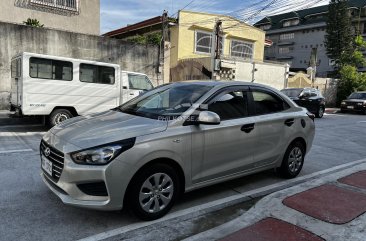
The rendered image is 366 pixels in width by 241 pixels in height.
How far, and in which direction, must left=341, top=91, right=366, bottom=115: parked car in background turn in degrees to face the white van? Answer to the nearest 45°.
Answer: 0° — it already faces it

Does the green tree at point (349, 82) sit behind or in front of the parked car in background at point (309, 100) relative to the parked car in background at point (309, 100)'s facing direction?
behind

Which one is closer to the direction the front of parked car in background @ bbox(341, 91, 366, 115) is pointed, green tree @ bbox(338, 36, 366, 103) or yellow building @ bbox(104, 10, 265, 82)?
the yellow building

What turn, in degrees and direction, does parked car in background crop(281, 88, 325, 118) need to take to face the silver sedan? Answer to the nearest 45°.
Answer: approximately 45° to its left

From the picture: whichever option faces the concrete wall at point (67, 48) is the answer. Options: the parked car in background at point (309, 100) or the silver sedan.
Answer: the parked car in background

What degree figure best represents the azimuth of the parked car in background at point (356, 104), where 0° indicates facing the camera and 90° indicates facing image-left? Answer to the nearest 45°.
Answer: approximately 45°

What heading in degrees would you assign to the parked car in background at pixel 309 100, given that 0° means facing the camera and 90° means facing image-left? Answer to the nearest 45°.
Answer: approximately 45°

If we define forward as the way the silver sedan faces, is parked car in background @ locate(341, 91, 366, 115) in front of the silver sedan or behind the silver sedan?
behind

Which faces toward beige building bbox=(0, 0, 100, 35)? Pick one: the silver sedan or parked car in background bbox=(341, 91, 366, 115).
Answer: the parked car in background
